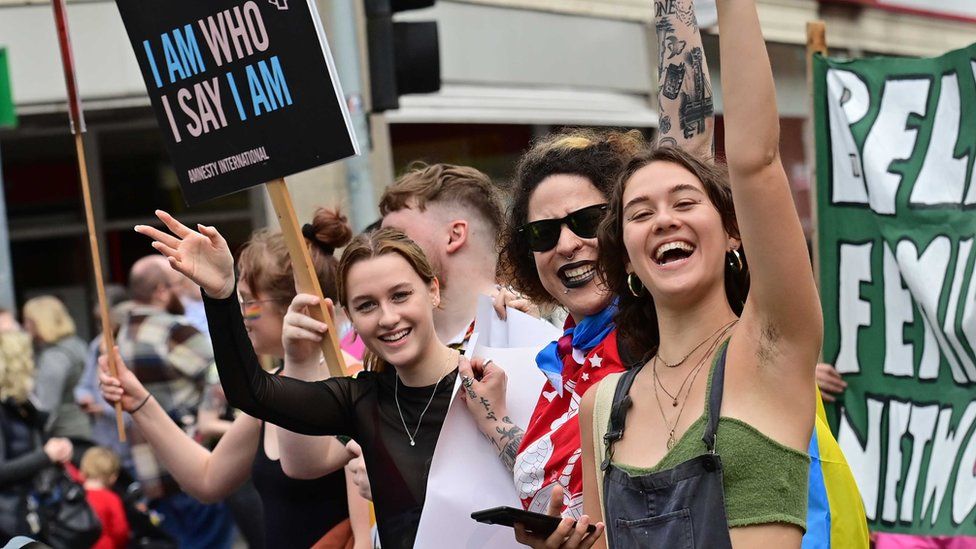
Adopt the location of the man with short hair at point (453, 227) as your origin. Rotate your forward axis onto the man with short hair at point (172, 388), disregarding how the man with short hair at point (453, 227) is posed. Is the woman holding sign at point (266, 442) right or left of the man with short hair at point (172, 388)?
left

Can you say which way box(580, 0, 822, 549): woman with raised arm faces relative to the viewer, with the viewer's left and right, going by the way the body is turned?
facing the viewer and to the left of the viewer

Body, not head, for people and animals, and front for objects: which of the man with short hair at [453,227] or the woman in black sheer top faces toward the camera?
the woman in black sheer top

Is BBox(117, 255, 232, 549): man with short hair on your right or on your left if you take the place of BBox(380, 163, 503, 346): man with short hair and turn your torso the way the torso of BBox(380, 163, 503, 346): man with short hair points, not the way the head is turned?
on your right

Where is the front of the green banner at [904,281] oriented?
toward the camera

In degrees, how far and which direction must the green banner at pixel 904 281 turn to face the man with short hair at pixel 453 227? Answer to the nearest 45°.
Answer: approximately 45° to its right

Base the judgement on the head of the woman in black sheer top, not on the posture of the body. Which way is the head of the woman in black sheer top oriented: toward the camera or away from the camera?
toward the camera

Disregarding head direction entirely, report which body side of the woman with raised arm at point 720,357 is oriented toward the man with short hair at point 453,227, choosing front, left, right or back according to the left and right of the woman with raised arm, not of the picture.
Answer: right

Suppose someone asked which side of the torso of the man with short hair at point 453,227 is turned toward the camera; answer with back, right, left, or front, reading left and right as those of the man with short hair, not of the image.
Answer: left

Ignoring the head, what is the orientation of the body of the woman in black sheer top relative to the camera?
toward the camera

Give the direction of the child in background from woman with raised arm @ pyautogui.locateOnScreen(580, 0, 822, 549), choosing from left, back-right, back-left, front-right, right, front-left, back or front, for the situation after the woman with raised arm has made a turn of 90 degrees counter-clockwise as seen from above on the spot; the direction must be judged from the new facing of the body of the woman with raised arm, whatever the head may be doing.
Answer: back
